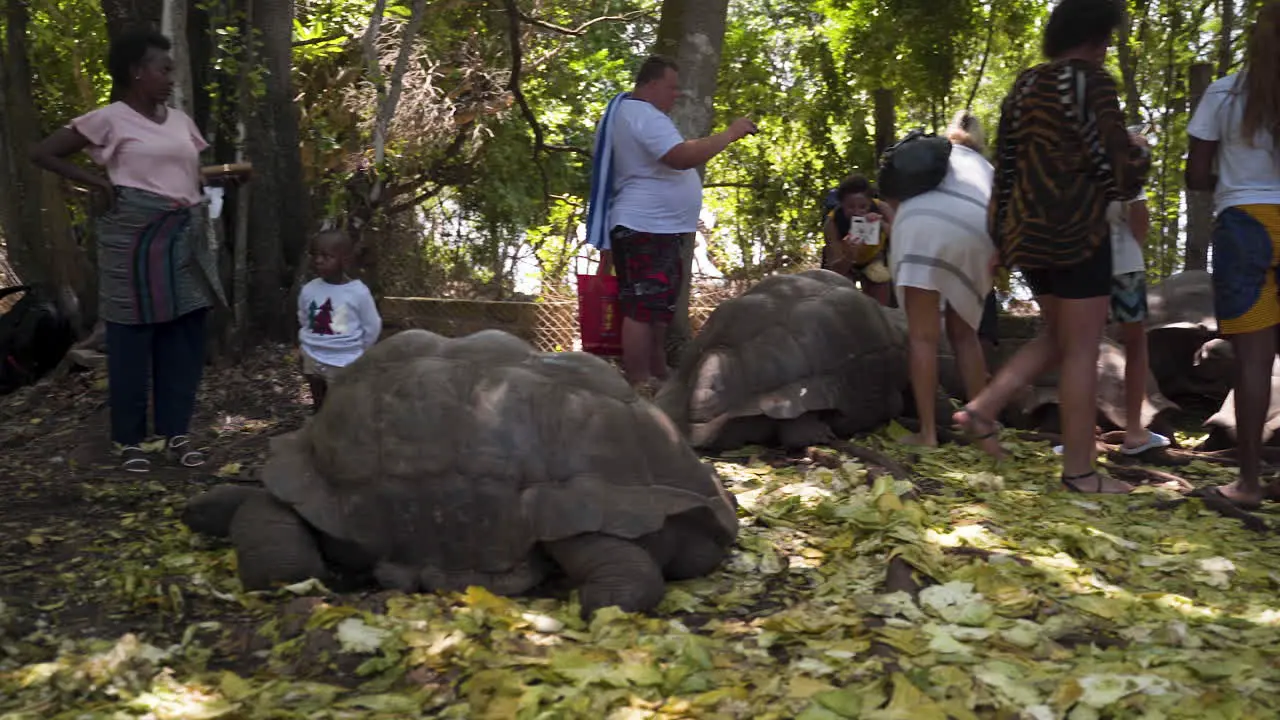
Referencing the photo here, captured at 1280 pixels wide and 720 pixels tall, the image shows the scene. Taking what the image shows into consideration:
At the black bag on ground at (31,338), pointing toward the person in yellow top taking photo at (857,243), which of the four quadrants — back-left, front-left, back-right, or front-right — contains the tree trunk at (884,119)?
front-left

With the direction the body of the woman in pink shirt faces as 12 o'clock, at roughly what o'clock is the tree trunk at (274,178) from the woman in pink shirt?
The tree trunk is roughly at 8 o'clock from the woman in pink shirt.

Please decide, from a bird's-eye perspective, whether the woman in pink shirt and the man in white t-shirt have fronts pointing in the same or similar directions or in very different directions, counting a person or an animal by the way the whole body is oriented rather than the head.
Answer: same or similar directions

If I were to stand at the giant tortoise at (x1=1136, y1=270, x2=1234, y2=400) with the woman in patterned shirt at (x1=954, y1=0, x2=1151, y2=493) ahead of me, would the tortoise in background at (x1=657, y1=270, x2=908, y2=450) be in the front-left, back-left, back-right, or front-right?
front-right

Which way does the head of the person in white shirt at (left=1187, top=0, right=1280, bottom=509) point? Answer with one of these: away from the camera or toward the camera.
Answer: away from the camera

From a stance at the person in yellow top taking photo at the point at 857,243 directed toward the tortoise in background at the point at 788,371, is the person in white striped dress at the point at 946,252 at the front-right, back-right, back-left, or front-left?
front-left

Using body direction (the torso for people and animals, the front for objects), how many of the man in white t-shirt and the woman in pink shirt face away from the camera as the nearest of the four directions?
0

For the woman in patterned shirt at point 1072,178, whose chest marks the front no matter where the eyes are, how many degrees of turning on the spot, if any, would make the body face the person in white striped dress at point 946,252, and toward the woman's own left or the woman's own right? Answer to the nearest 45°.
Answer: approximately 90° to the woman's own left

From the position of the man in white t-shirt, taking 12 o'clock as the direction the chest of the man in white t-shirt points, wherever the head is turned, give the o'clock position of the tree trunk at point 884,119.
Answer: The tree trunk is roughly at 10 o'clock from the man in white t-shirt.

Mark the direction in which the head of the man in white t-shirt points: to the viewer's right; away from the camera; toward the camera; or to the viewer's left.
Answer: to the viewer's right

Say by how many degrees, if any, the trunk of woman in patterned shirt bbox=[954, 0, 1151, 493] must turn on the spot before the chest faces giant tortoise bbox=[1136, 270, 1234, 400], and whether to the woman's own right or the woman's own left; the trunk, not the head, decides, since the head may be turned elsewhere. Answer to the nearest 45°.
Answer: approximately 45° to the woman's own left

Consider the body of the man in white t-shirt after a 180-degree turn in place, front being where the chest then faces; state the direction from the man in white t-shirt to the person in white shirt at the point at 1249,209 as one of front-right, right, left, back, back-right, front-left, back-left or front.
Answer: back-left

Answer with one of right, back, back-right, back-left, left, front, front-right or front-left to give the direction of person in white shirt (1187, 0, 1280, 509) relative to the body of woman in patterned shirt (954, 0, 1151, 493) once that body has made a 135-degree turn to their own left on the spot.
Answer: back

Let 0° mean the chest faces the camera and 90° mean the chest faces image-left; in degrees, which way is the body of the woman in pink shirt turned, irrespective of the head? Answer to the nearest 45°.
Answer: approximately 315°

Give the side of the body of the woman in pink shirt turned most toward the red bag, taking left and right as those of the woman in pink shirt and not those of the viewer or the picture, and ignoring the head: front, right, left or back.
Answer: left

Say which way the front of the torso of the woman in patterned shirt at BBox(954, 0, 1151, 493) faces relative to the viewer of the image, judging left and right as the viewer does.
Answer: facing away from the viewer and to the right of the viewer

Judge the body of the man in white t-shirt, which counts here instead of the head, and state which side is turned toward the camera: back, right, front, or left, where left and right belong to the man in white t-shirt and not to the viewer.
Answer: right

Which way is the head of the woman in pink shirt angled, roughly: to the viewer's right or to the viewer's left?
to the viewer's right

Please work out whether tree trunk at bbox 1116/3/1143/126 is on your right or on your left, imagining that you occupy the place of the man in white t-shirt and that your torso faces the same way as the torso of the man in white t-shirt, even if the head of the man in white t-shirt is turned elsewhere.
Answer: on your left

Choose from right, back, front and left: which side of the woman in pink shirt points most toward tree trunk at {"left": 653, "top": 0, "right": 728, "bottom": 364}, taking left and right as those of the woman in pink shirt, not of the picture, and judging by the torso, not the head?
left

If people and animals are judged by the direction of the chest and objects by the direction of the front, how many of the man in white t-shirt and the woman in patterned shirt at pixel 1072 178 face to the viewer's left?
0
